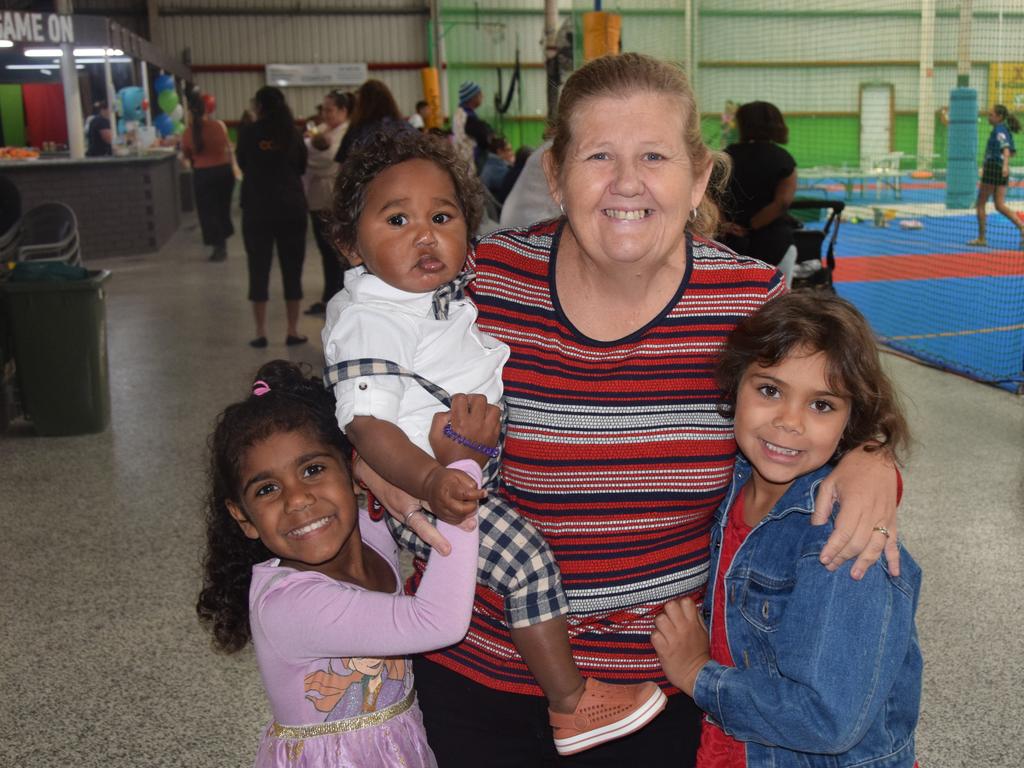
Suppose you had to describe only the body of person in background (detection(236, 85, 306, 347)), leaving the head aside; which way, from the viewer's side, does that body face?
away from the camera

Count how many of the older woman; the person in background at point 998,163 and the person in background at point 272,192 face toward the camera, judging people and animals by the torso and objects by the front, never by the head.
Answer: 1

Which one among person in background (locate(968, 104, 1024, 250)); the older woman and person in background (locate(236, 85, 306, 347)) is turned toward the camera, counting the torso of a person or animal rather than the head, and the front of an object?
the older woman

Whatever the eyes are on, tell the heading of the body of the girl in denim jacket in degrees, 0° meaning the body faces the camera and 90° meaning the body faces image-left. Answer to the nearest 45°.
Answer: approximately 45°

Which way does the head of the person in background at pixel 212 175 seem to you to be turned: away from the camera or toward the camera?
away from the camera

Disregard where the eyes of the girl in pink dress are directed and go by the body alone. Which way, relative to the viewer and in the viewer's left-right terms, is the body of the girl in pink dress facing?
facing the viewer and to the right of the viewer

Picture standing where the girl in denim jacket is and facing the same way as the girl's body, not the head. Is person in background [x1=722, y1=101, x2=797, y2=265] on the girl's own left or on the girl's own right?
on the girl's own right

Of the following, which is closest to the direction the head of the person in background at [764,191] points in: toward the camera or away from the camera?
away from the camera
